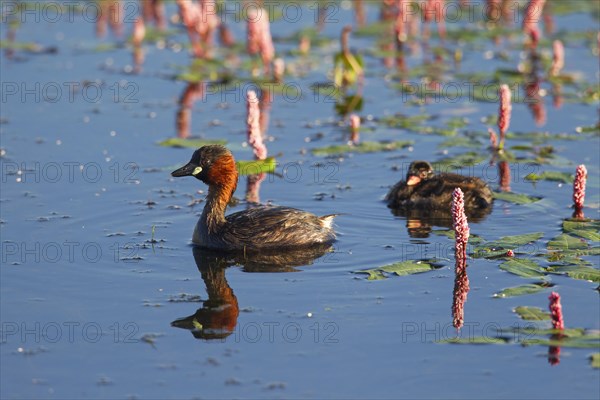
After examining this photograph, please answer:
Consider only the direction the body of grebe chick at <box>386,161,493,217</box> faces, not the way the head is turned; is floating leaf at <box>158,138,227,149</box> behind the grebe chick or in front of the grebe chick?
in front

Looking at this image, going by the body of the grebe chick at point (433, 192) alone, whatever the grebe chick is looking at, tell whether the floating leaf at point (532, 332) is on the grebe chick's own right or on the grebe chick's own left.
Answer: on the grebe chick's own left

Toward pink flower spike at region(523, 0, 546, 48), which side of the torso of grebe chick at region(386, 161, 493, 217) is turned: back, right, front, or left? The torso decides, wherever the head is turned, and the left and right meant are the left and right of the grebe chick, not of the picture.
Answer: right

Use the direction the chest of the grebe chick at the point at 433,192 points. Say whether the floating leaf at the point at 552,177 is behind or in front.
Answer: behind

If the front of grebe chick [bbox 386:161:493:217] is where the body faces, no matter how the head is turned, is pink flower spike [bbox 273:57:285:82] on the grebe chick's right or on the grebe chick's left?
on the grebe chick's right

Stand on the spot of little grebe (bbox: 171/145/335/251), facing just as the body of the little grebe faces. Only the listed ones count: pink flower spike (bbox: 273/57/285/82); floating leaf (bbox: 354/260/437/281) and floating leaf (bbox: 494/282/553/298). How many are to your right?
1

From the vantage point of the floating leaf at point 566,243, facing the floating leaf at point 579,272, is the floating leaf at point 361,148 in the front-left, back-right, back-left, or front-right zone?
back-right

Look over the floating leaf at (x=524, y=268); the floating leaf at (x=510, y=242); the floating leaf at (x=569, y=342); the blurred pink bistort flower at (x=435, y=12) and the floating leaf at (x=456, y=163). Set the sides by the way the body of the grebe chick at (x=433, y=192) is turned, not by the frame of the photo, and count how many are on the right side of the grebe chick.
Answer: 2

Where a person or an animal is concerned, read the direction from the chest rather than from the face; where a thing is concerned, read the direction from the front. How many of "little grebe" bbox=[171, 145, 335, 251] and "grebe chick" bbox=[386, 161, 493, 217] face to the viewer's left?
2

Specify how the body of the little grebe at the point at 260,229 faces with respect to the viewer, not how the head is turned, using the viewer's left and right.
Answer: facing to the left of the viewer

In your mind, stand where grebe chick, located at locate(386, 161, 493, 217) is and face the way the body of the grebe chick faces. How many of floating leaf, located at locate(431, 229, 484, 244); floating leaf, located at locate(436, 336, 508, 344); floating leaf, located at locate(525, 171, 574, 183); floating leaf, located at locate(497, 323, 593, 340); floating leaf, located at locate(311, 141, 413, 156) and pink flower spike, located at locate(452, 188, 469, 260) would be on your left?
4

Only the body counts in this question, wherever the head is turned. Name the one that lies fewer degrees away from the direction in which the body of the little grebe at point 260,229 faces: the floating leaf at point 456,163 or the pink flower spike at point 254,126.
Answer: the pink flower spike

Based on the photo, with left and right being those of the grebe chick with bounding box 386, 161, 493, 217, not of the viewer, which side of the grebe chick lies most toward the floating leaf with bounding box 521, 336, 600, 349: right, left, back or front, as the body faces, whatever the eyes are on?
left

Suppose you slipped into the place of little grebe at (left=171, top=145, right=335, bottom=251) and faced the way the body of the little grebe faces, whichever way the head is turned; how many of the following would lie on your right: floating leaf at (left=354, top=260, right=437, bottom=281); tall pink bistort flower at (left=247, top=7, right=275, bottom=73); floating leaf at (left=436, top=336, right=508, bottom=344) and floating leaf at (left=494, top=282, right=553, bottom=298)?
1

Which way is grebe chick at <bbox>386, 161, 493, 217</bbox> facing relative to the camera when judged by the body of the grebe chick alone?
to the viewer's left

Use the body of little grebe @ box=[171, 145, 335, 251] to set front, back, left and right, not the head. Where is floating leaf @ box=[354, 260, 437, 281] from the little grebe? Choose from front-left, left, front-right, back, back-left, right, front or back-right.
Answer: back-left
